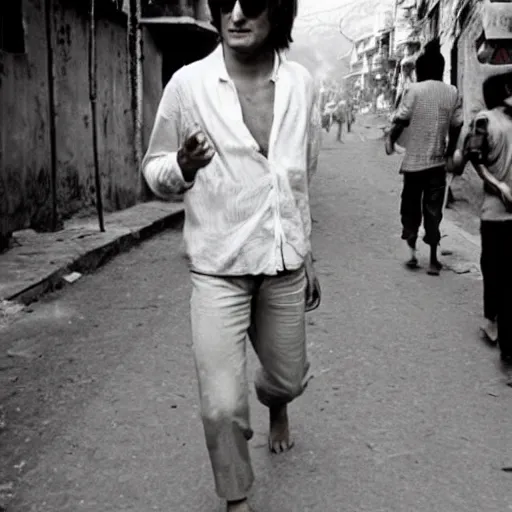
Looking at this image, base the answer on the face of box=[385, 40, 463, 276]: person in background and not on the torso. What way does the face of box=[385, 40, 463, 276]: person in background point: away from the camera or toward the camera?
away from the camera

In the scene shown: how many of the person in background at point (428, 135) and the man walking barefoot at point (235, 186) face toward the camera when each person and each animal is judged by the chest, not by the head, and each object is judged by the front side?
1

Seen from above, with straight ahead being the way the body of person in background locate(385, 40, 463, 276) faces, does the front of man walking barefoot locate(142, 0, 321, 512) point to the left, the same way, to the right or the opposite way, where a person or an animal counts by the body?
the opposite way

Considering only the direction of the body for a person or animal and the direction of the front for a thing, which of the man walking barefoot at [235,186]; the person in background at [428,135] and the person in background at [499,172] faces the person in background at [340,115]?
the person in background at [428,135]

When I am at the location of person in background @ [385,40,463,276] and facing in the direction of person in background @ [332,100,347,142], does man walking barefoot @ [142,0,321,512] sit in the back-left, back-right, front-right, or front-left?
back-left

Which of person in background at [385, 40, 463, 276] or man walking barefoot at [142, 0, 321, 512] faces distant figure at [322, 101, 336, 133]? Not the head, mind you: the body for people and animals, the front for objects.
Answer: the person in background

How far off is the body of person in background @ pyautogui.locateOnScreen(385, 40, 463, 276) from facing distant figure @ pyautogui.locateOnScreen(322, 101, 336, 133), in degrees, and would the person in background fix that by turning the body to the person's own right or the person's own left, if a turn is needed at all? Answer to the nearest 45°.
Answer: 0° — they already face them

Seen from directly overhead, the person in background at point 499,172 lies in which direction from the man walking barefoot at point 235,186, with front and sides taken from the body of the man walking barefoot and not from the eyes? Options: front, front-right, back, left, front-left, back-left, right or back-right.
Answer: back-left

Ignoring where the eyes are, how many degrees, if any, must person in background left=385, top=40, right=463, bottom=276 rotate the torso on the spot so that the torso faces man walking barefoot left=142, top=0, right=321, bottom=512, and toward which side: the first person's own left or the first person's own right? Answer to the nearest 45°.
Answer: approximately 180°

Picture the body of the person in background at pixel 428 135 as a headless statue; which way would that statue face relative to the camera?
away from the camera

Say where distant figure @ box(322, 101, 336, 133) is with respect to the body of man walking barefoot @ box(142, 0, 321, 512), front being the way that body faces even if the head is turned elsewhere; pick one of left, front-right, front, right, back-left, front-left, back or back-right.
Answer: back
